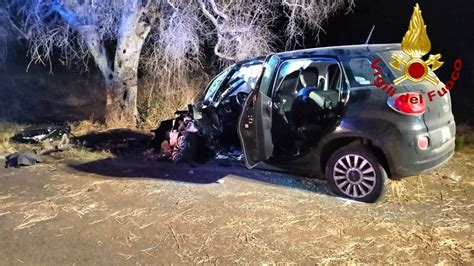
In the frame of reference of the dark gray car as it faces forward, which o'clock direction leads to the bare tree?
The bare tree is roughly at 12 o'clock from the dark gray car.

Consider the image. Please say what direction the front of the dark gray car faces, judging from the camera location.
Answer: facing away from the viewer and to the left of the viewer
